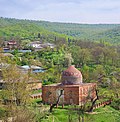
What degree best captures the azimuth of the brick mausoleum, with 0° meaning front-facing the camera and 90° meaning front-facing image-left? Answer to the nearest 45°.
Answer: approximately 45°
